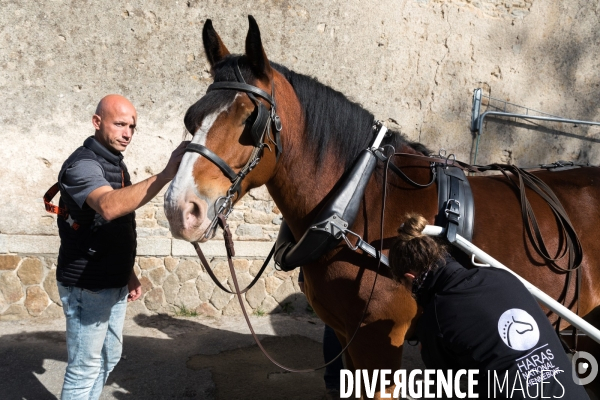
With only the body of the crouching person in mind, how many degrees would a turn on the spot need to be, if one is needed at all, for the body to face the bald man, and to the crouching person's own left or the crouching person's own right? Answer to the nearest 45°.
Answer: approximately 45° to the crouching person's own left

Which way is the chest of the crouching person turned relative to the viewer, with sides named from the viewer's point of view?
facing away from the viewer and to the left of the viewer

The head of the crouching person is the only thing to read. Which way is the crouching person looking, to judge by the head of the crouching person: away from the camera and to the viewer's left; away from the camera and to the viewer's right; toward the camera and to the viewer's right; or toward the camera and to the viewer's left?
away from the camera and to the viewer's left
